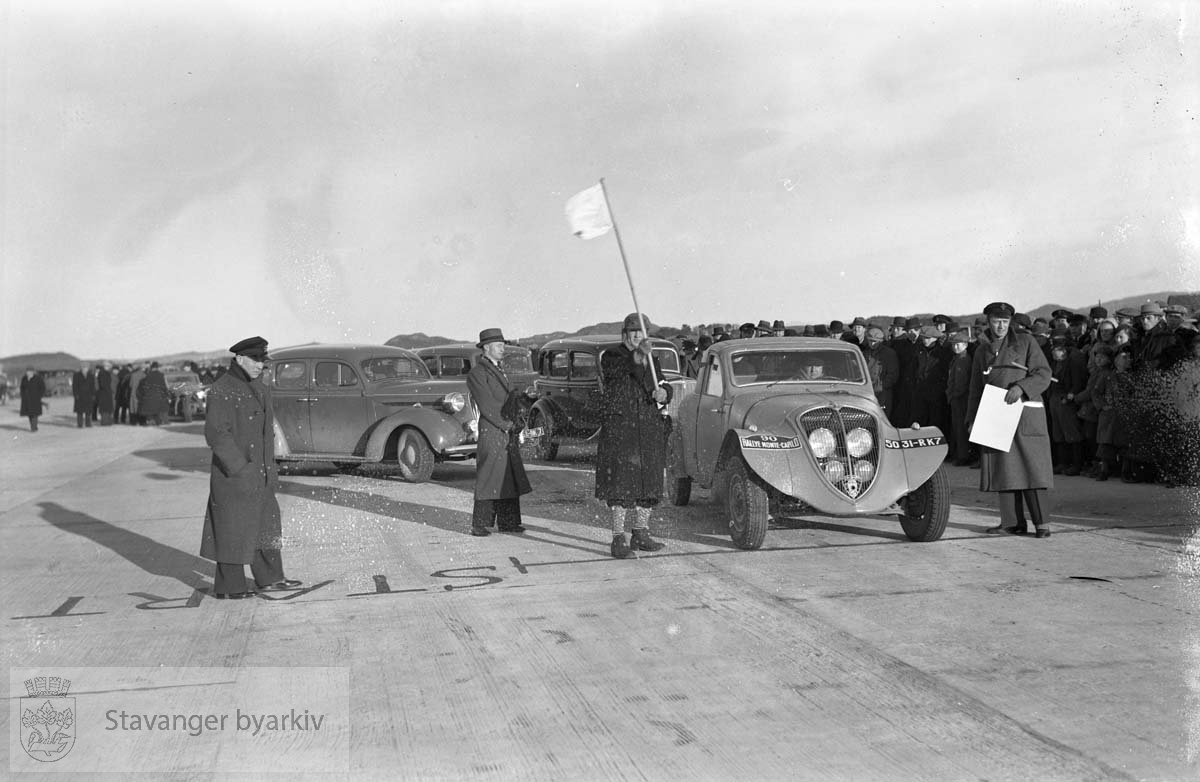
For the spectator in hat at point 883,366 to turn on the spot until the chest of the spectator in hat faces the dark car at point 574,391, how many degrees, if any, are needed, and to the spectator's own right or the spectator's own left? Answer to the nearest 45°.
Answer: approximately 45° to the spectator's own right

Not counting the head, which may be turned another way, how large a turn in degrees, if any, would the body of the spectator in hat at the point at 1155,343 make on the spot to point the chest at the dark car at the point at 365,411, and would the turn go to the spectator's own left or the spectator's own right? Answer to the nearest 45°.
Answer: approximately 45° to the spectator's own right

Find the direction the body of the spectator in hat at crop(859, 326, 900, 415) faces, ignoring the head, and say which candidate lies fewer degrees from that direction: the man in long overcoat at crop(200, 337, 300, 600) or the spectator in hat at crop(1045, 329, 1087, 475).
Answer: the man in long overcoat

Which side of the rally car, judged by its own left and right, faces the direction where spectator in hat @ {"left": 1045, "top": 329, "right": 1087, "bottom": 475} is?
left

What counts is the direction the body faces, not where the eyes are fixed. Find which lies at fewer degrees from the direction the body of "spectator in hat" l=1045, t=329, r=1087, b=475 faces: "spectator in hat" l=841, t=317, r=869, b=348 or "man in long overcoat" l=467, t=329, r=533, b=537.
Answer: the man in long overcoat

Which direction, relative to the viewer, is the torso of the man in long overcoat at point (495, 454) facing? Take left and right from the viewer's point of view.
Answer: facing to the right of the viewer

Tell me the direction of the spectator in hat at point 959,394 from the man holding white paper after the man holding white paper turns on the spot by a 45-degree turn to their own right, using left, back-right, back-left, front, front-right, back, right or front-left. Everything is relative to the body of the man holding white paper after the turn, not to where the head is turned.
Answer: right
